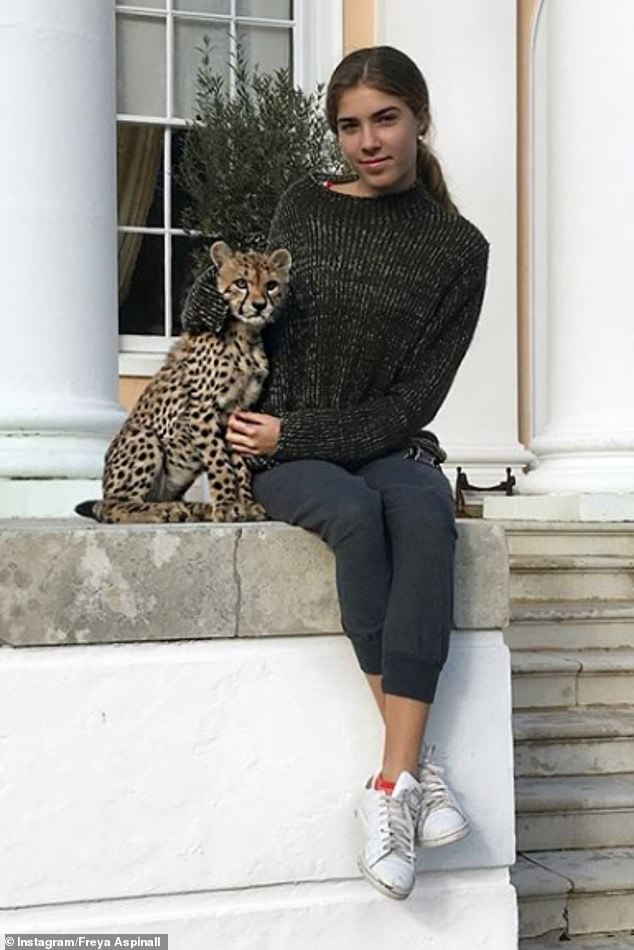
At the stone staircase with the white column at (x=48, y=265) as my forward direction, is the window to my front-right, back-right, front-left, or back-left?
front-right

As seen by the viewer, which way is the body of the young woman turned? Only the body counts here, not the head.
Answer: toward the camera

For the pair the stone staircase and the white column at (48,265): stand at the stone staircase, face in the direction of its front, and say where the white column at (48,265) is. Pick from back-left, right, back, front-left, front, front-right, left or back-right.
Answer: right

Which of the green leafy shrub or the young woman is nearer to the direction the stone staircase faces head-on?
the young woman

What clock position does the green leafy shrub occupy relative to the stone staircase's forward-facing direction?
The green leafy shrub is roughly at 5 o'clock from the stone staircase.

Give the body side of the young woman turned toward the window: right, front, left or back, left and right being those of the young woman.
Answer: back

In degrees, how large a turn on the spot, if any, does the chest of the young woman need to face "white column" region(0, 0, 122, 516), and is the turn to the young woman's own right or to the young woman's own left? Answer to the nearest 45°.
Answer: approximately 135° to the young woman's own right

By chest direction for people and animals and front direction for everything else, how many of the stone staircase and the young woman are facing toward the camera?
2

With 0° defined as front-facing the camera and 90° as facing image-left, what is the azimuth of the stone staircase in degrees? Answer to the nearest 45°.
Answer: approximately 0°

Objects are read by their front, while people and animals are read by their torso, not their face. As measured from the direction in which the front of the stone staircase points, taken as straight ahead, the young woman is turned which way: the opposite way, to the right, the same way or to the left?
the same way
